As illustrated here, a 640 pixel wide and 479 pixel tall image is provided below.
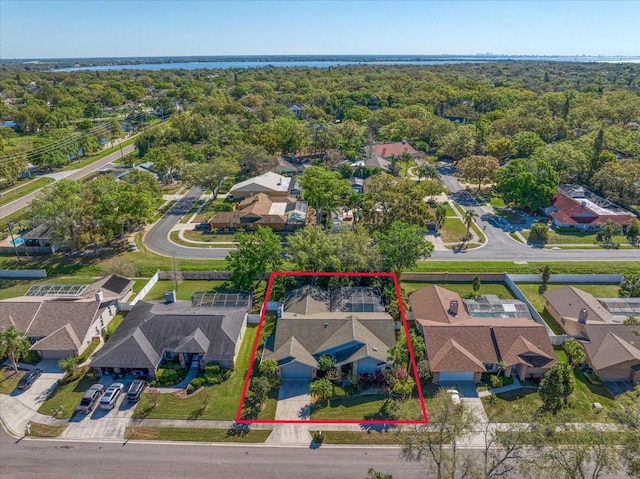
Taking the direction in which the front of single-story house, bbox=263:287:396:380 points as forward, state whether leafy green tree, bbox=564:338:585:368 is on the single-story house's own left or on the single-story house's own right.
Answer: on the single-story house's own left

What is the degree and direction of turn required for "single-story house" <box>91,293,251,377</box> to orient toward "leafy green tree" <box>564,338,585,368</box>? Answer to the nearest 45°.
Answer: approximately 45° to its left

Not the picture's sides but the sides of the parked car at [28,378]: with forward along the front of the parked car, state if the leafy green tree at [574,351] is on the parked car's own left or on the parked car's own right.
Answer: on the parked car's own right

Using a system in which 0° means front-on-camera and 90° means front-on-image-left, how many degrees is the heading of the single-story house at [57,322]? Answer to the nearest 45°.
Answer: approximately 0°

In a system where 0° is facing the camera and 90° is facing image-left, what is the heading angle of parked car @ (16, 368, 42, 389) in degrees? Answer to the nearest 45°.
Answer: approximately 225°

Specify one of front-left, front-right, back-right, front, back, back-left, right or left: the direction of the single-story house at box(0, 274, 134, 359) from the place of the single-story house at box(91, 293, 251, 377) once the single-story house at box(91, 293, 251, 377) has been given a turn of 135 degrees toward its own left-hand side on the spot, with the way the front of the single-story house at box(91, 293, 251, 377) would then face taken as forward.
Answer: left

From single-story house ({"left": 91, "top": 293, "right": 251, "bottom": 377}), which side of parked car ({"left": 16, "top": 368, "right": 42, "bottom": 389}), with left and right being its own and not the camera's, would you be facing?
right

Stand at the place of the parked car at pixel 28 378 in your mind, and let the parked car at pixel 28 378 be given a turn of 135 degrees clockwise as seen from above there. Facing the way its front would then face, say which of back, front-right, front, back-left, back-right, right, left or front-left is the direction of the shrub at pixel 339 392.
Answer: front-left

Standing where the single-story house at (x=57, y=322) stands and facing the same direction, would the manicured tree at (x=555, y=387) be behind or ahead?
ahead

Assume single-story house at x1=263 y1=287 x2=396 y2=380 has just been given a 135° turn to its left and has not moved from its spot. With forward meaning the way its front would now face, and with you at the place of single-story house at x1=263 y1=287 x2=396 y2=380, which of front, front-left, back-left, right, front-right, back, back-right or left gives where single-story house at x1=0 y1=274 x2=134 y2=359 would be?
back-left

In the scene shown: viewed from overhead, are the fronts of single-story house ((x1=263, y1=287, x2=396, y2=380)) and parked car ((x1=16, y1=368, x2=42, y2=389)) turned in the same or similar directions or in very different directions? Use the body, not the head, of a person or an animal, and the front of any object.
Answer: very different directions

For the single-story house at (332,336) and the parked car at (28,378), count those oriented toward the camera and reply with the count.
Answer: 1

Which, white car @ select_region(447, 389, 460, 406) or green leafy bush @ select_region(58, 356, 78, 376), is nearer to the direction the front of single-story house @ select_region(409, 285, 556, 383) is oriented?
the white car

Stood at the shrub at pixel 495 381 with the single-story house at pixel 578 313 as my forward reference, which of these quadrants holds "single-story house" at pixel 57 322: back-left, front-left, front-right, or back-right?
back-left

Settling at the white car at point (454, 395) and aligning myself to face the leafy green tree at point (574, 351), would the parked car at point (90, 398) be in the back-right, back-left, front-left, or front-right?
back-left
